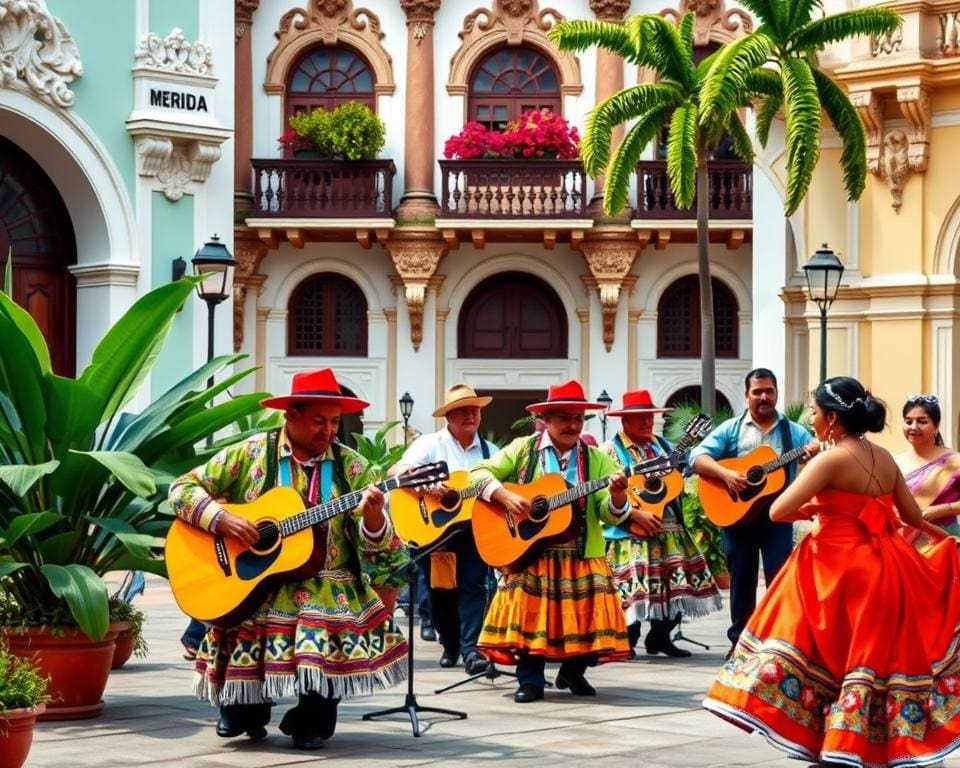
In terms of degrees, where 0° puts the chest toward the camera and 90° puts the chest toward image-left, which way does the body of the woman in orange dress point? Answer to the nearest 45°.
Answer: approximately 135°

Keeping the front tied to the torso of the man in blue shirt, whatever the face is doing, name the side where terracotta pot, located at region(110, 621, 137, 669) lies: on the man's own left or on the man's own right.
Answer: on the man's own right

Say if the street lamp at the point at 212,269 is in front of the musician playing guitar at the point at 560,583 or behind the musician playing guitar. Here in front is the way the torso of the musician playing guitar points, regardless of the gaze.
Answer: behind

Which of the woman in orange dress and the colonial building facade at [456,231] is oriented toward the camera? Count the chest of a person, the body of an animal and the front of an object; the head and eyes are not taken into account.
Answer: the colonial building facade

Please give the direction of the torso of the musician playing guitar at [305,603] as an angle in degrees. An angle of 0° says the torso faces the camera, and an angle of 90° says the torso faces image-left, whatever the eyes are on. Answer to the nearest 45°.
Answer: approximately 315°

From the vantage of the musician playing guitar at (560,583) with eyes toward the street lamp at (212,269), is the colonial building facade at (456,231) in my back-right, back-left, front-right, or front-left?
front-right

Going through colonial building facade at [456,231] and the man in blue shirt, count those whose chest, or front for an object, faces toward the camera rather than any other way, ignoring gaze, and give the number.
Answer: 2

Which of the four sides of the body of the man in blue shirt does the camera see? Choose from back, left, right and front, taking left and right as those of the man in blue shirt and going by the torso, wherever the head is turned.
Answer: front

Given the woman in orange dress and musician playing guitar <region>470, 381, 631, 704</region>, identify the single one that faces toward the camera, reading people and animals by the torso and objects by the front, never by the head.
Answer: the musician playing guitar

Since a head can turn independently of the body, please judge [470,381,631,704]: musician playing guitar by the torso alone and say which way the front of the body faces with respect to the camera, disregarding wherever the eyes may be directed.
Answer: toward the camera

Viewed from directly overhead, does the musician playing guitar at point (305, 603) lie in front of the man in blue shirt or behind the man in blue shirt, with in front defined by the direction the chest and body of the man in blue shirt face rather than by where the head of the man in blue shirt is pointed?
in front

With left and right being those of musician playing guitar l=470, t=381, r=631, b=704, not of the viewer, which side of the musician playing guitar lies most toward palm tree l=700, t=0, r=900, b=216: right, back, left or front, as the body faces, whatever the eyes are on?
back

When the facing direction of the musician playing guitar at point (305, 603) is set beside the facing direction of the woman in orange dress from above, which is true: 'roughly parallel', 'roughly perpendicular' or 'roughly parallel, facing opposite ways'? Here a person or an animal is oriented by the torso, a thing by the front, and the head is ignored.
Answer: roughly parallel, facing opposite ways

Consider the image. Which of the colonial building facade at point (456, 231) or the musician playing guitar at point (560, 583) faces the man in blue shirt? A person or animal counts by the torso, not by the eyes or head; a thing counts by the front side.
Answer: the colonial building facade

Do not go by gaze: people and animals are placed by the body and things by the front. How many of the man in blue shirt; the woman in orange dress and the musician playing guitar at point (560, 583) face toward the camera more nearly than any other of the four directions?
2

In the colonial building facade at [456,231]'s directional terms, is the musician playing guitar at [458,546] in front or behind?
in front

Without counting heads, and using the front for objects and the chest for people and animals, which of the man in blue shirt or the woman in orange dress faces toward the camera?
the man in blue shirt

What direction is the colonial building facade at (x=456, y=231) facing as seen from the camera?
toward the camera
